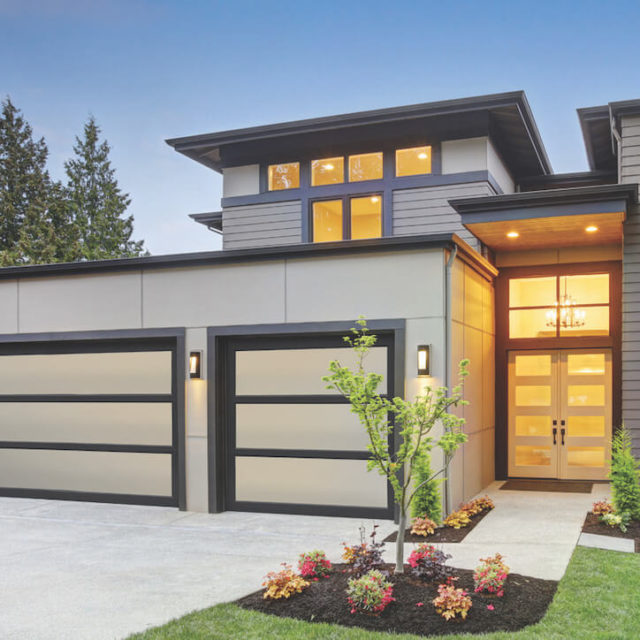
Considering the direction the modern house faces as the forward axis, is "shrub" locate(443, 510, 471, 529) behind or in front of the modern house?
in front

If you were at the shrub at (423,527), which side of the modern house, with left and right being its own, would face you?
front

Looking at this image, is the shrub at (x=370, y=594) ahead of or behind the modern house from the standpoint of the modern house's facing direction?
ahead

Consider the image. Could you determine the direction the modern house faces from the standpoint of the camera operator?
facing the viewer

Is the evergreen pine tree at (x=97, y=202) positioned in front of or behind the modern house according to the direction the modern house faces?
behind

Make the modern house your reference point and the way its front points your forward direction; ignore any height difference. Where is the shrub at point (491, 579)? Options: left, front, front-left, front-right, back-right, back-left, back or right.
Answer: front

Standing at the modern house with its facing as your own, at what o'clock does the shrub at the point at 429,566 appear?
The shrub is roughly at 12 o'clock from the modern house.

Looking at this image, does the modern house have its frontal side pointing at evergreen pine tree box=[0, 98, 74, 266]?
no

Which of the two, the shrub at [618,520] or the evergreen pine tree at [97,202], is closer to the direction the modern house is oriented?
the shrub

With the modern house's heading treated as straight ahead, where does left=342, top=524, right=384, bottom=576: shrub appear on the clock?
The shrub is roughly at 12 o'clock from the modern house.
